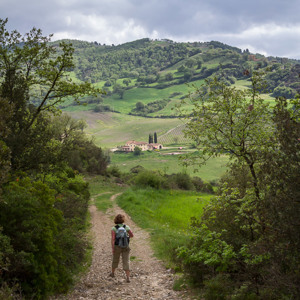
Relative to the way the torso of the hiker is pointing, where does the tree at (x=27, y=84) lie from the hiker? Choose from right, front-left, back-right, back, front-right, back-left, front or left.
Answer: front-left

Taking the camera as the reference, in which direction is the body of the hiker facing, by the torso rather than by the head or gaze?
away from the camera
